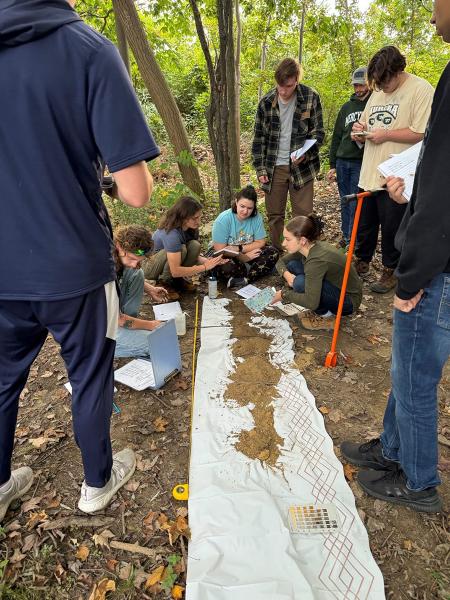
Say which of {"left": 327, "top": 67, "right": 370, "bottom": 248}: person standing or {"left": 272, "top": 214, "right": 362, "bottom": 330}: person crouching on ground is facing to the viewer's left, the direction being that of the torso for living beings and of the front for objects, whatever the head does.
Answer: the person crouching on ground

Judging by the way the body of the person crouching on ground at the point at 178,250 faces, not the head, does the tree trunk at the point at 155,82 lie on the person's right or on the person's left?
on the person's left

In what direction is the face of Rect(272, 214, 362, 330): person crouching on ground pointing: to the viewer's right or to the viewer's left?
to the viewer's left

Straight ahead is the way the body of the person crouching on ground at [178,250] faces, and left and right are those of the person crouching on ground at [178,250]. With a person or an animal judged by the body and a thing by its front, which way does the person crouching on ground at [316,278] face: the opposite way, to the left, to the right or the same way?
the opposite way

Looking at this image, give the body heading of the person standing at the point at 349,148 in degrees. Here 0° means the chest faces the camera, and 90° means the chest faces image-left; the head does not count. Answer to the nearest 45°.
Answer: approximately 0°

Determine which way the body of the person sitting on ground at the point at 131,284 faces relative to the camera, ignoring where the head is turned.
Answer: to the viewer's right

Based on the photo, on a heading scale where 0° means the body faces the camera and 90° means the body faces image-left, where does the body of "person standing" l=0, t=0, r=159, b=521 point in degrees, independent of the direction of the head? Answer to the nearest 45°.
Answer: approximately 225°

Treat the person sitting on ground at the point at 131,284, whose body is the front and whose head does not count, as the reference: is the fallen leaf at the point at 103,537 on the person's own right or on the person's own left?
on the person's own right

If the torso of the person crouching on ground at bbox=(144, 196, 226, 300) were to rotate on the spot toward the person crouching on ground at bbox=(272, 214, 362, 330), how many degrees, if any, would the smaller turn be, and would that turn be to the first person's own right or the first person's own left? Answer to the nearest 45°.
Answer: approximately 45° to the first person's own right

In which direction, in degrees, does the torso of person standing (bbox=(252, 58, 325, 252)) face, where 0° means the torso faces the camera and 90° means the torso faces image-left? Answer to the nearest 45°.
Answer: approximately 0°

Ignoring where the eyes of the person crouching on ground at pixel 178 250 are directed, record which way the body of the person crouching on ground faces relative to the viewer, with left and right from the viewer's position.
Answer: facing to the right of the viewer
